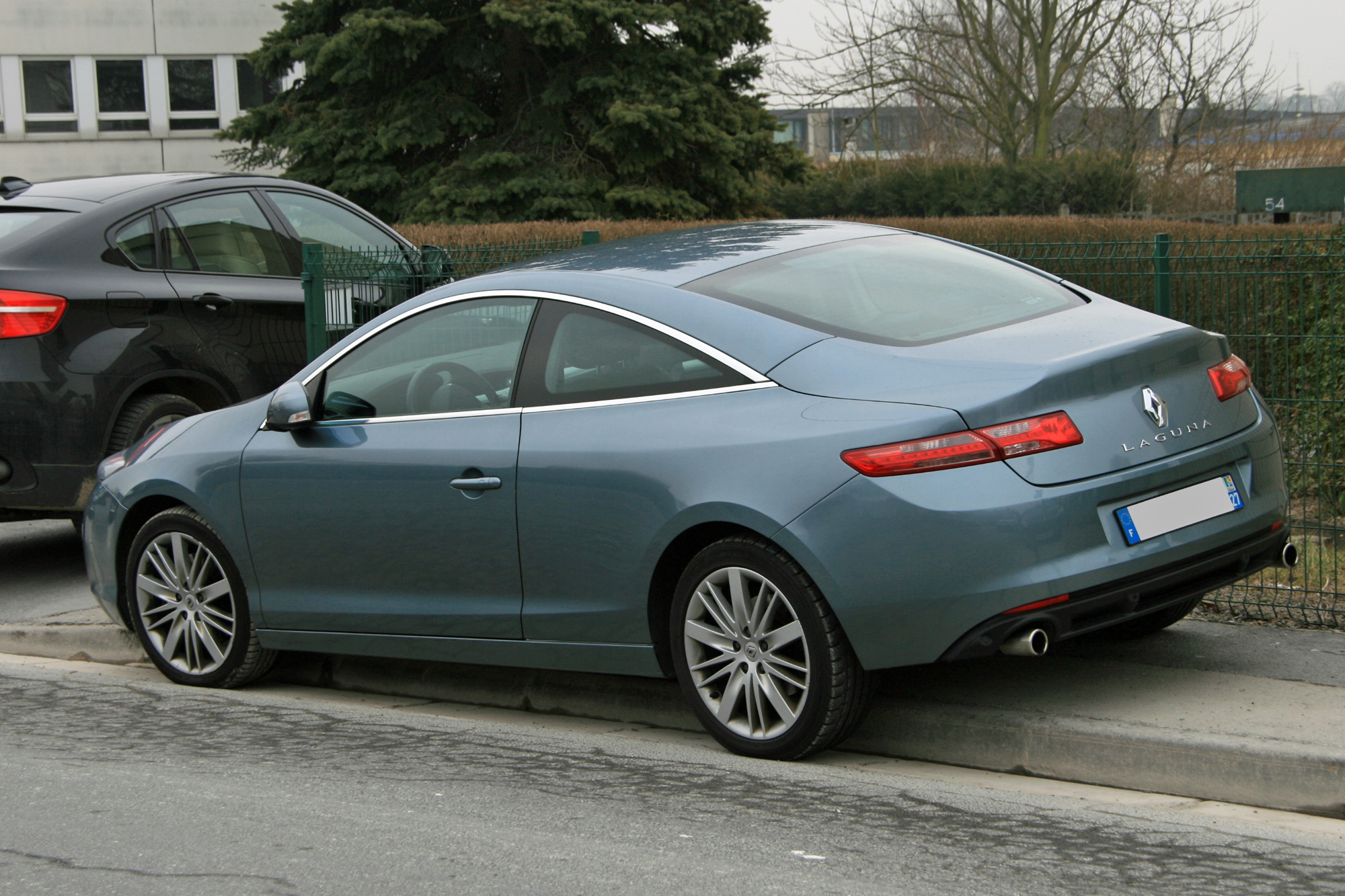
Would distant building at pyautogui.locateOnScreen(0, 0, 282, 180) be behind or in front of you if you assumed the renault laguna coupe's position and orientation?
in front

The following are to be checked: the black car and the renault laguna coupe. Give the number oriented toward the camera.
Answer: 0

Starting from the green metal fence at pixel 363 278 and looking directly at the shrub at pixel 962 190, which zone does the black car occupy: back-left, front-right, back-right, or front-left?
back-left

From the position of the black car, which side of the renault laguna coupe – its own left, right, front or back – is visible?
front

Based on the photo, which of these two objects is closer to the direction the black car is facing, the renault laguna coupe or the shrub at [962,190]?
the shrub

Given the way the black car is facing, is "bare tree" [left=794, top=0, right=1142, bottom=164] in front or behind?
in front

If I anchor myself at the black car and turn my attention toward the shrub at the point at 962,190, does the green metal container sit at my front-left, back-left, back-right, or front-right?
front-right

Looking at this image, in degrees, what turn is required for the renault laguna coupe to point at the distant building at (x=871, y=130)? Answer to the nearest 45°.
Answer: approximately 45° to its right

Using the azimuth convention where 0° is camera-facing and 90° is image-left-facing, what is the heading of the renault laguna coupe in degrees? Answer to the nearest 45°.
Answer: approximately 135°

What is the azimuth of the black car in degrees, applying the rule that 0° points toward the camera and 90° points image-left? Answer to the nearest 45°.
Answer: approximately 225°

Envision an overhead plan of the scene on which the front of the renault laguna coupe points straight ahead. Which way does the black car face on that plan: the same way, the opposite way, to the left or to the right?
to the right
